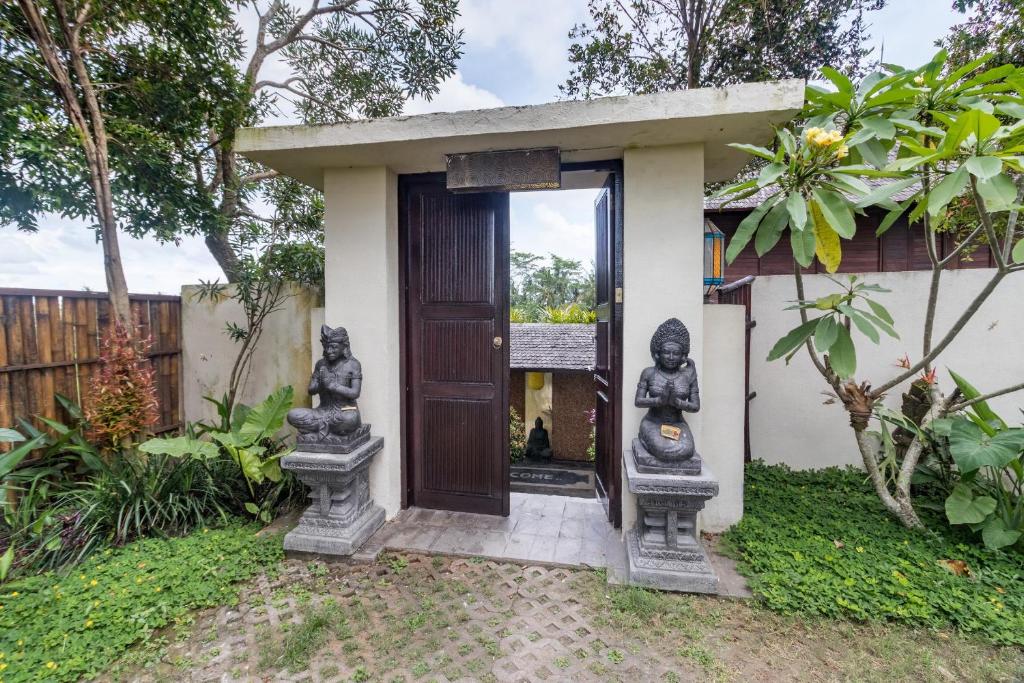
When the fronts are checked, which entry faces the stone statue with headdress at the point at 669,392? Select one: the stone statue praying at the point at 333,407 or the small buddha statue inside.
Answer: the small buddha statue inside

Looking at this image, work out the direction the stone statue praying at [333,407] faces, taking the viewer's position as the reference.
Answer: facing the viewer and to the left of the viewer

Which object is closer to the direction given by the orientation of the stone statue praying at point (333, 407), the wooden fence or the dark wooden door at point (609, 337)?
the wooden fence

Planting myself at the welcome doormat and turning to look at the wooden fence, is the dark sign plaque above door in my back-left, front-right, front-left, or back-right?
front-left

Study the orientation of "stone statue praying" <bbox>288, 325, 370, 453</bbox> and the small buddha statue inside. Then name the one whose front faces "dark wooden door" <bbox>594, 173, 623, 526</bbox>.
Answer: the small buddha statue inside

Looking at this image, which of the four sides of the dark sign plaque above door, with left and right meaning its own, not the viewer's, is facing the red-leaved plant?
right

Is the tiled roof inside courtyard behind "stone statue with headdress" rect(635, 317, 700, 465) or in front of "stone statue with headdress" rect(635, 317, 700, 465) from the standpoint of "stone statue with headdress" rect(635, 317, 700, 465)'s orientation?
behind

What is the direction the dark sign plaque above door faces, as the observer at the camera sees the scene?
facing the viewer

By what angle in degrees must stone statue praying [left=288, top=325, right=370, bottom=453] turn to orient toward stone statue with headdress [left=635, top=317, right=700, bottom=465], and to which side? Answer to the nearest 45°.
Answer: approximately 90° to its left

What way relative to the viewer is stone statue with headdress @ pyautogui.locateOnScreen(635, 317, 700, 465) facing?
toward the camera

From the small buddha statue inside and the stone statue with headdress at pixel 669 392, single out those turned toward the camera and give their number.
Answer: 2

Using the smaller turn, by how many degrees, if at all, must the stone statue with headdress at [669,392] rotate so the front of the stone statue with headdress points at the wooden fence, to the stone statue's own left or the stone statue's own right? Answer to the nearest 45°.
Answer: approximately 90° to the stone statue's own right

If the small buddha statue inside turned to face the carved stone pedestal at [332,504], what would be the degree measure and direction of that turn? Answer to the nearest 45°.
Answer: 0° — it already faces it
